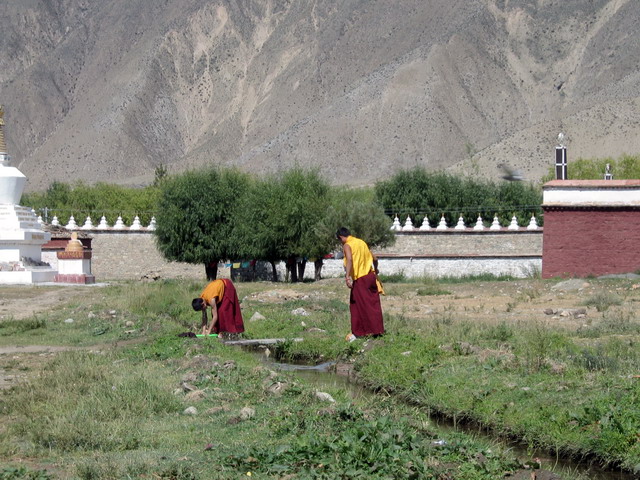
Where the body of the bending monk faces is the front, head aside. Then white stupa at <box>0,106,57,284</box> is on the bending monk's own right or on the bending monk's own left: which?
on the bending monk's own right

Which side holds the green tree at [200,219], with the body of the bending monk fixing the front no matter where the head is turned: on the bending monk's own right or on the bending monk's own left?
on the bending monk's own right

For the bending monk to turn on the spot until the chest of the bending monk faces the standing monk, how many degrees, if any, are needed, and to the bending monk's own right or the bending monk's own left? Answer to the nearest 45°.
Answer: approximately 135° to the bending monk's own left

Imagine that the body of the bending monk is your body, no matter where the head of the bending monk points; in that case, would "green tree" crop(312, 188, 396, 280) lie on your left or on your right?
on your right

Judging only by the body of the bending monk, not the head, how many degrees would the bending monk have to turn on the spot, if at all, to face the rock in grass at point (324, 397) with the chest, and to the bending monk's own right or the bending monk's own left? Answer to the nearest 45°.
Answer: approximately 90° to the bending monk's own left

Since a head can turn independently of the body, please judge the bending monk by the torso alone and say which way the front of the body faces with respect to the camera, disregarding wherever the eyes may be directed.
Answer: to the viewer's left

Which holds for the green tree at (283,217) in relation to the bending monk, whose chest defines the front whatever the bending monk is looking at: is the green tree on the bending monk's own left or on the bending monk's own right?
on the bending monk's own right
